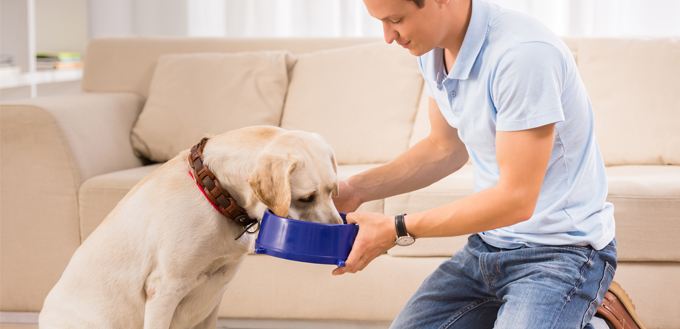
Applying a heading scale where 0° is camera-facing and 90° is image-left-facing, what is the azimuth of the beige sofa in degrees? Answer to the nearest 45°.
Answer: approximately 0°

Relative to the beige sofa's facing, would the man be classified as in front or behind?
in front

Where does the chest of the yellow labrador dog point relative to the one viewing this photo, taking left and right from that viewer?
facing to the right of the viewer

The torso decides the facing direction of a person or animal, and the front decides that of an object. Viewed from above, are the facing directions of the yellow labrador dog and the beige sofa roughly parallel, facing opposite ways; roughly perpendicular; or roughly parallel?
roughly perpendicular

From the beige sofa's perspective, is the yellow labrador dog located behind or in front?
in front

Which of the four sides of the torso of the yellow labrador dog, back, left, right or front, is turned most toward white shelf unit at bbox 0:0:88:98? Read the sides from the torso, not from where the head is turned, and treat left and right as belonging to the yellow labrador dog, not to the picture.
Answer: left

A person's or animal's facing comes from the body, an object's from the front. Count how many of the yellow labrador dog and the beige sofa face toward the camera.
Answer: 1

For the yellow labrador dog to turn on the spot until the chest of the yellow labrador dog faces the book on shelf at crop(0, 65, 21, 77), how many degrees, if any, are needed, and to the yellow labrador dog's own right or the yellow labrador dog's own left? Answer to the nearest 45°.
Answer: approximately 90° to the yellow labrador dog's own left

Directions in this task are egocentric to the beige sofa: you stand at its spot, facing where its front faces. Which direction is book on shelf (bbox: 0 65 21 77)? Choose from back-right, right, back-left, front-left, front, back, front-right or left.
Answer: back-right

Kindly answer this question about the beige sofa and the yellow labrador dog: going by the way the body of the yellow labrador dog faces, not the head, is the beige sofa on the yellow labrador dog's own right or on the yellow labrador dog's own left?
on the yellow labrador dog's own left
